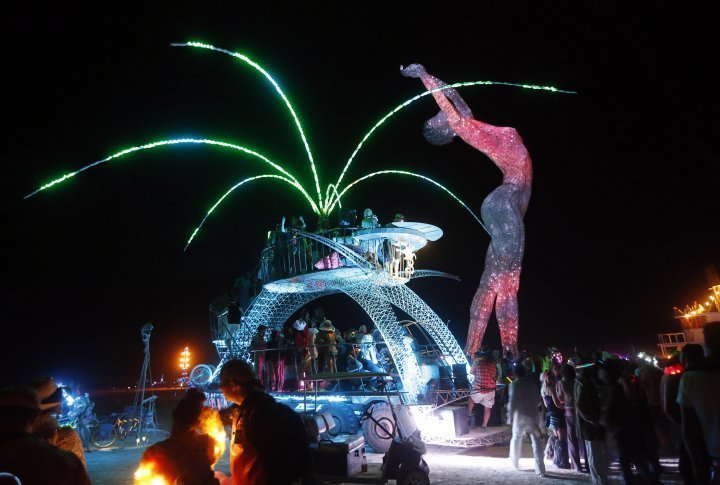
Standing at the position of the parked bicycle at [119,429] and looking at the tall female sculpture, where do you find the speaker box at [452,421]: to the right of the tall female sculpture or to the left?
right

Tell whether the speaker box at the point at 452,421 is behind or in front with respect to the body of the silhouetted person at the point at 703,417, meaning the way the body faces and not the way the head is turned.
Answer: in front

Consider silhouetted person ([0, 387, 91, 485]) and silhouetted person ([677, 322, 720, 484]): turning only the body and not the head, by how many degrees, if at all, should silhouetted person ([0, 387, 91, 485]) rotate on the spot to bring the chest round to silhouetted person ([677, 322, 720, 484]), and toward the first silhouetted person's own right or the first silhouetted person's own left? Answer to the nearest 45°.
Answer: approximately 90° to the first silhouetted person's own right

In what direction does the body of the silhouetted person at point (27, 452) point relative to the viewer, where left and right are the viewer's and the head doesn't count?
facing away from the viewer

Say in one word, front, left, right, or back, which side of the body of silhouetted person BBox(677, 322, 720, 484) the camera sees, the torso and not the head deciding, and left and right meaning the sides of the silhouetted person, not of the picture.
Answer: back

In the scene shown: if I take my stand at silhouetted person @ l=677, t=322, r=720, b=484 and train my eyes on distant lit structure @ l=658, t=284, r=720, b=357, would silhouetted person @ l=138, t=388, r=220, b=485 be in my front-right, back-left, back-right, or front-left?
back-left

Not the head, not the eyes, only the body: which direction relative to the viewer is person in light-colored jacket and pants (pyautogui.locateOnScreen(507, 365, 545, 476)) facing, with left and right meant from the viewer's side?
facing away from the viewer

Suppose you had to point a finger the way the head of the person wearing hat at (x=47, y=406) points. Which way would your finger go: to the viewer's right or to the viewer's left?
to the viewer's right

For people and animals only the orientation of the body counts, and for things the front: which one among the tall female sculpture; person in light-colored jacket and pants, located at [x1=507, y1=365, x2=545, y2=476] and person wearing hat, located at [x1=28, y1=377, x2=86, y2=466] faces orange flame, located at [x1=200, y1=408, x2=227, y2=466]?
the person wearing hat

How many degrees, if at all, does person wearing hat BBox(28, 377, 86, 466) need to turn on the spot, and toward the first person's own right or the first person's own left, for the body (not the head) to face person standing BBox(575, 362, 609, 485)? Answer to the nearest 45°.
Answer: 0° — they already face them
